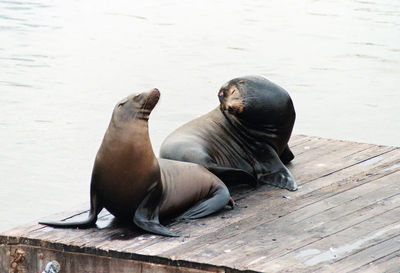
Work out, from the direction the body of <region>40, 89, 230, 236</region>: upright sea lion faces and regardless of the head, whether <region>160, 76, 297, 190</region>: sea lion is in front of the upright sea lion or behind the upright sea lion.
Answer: behind
